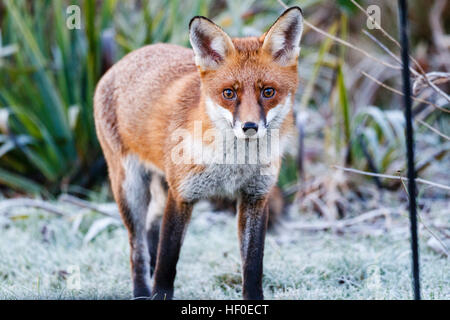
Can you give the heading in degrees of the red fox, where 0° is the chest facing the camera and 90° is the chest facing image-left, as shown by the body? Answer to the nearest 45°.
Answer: approximately 315°
